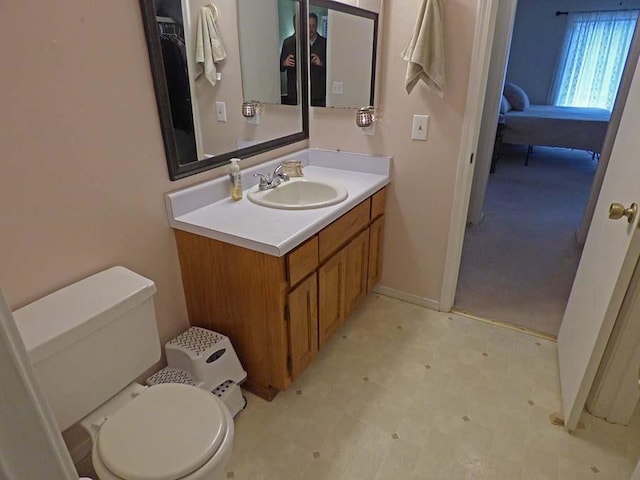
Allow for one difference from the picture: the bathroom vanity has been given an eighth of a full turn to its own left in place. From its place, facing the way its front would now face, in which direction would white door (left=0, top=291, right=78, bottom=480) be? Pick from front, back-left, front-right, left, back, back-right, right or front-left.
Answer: right

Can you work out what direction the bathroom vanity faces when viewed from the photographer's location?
facing the viewer and to the right of the viewer

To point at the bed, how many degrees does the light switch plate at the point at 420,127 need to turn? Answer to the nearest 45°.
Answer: approximately 135° to its left

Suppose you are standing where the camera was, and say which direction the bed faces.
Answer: facing to the right of the viewer

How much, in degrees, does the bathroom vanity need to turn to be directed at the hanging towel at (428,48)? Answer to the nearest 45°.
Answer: approximately 90° to its left

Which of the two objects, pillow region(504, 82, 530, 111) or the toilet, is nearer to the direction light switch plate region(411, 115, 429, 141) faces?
the toilet

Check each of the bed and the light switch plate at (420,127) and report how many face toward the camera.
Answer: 1

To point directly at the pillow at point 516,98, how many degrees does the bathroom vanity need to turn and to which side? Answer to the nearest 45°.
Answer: approximately 90° to its left

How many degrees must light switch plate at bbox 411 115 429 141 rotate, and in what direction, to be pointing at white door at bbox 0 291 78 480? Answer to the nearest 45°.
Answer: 0° — it already faces it

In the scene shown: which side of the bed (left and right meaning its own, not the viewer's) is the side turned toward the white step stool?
right

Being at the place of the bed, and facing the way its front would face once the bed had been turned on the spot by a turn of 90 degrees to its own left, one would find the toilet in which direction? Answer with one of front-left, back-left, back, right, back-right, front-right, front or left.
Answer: back

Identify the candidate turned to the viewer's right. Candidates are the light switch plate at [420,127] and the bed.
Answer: the bed

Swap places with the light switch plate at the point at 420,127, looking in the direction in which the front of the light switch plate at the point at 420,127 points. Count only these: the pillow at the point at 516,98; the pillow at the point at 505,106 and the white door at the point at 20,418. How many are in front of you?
1

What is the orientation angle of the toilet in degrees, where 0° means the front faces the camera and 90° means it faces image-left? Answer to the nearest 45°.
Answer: approximately 315°

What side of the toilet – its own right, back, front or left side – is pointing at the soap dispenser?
left

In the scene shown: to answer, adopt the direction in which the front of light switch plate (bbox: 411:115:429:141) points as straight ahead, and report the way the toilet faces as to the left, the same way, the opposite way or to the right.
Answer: to the left
